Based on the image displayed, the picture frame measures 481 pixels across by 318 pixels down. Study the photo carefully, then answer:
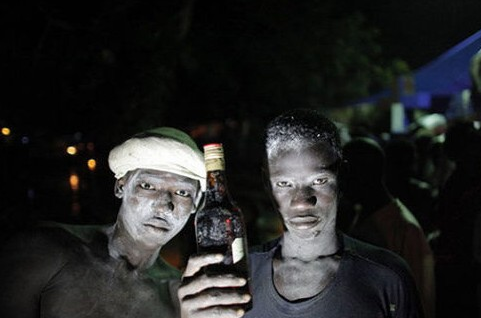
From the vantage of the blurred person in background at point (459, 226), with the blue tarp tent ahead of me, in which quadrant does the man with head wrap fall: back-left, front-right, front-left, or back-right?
back-left

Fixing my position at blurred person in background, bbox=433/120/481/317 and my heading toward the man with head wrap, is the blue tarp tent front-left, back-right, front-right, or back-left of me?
back-right

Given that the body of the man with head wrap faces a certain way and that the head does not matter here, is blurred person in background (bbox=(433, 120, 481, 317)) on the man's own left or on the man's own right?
on the man's own left

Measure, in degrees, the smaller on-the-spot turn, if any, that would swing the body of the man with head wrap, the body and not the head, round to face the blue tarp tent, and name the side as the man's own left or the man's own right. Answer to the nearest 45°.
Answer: approximately 90° to the man's own left

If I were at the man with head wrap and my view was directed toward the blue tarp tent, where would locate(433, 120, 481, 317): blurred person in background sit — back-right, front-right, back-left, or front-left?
front-right

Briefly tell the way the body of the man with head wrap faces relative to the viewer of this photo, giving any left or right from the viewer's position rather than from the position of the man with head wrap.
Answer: facing the viewer and to the right of the viewer
